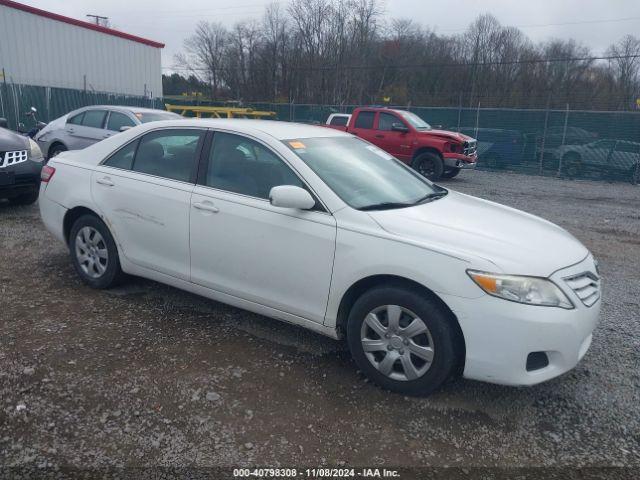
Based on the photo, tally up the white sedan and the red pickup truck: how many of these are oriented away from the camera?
0

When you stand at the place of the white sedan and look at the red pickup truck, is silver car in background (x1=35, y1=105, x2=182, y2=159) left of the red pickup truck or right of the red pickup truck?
left

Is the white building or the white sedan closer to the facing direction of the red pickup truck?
the white sedan

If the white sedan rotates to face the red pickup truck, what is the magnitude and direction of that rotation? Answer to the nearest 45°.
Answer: approximately 135° to its left

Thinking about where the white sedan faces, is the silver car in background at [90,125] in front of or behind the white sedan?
behind

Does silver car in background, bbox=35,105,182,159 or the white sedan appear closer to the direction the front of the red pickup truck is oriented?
the white sedan

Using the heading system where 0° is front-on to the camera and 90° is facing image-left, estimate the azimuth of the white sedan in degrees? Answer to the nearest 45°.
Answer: approximately 315°

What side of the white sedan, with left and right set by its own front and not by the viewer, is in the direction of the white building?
back

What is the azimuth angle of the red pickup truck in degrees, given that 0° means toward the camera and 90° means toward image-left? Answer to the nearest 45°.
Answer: approximately 315°
